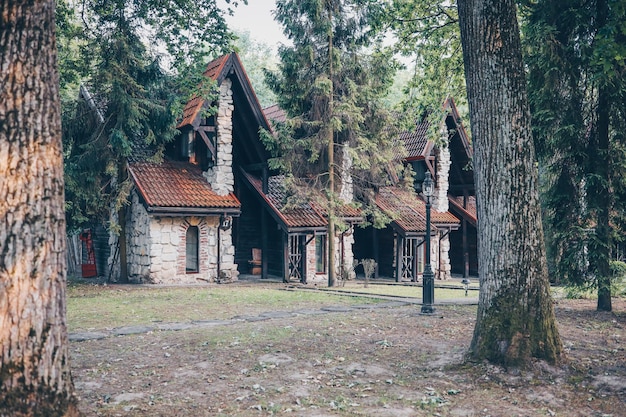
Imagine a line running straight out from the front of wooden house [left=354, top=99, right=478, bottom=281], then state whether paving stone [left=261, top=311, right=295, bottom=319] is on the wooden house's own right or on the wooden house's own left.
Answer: on the wooden house's own right

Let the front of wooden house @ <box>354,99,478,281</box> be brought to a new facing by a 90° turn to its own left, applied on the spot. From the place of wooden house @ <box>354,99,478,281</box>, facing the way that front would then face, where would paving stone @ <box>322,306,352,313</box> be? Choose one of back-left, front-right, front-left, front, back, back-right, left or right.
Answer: back-right

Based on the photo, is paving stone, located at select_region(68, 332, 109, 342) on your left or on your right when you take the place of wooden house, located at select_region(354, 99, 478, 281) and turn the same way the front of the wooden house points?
on your right

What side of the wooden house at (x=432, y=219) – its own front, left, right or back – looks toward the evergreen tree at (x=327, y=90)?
right

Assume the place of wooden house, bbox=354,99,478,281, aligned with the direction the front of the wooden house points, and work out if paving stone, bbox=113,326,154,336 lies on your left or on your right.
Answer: on your right

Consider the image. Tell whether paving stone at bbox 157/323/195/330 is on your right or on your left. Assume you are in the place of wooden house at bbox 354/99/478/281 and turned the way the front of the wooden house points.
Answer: on your right

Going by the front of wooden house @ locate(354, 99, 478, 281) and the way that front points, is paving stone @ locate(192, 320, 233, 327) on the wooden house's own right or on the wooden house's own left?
on the wooden house's own right

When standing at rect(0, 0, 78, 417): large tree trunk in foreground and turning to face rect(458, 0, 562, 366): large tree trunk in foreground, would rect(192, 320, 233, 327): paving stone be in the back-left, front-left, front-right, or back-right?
front-left

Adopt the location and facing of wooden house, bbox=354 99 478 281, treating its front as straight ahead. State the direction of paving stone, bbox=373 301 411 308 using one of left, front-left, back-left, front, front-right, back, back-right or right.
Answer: front-right
